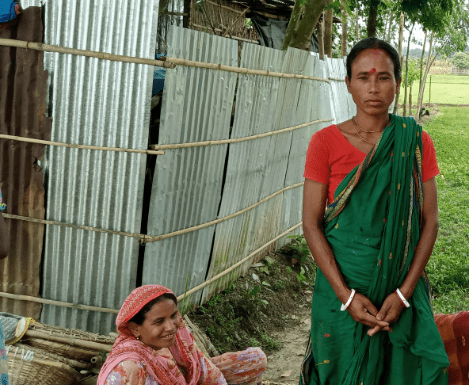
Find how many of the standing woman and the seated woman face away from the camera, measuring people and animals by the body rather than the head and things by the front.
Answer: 0

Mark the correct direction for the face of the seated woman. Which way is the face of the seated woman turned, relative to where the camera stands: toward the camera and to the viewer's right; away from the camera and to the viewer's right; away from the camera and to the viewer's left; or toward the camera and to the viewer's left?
toward the camera and to the viewer's right

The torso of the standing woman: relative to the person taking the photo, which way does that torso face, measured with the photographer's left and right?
facing the viewer

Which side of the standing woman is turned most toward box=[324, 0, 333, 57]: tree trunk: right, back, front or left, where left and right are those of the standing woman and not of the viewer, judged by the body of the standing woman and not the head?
back

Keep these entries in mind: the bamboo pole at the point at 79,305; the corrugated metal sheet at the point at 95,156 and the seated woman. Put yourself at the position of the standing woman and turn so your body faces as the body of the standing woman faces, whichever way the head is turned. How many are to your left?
0

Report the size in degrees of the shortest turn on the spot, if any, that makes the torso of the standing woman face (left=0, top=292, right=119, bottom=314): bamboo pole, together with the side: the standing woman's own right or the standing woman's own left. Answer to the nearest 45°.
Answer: approximately 135° to the standing woman's own right

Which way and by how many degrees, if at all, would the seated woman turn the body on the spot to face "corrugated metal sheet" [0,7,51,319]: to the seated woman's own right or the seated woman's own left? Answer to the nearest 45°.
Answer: approximately 180°

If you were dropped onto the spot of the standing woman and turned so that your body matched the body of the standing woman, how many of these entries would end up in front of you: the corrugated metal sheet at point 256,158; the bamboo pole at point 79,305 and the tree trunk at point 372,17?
0

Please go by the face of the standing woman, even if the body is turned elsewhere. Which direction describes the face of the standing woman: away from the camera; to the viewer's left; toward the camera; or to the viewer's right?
toward the camera

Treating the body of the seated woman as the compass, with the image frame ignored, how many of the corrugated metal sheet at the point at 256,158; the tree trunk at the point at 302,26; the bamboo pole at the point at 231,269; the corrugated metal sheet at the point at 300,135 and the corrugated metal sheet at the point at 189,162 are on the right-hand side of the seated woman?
0

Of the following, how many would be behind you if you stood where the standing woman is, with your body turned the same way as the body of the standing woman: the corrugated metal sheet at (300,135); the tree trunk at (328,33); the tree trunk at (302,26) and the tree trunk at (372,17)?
4

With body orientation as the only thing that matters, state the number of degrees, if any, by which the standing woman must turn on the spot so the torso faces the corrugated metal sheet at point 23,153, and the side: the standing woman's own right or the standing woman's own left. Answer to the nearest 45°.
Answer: approximately 135° to the standing woman's own right

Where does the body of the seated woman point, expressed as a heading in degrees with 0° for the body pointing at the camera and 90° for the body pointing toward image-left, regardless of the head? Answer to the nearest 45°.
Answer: approximately 315°

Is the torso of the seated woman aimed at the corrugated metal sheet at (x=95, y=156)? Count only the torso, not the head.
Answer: no
